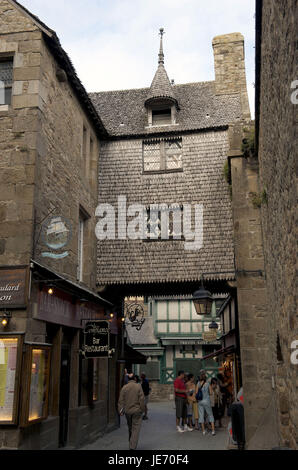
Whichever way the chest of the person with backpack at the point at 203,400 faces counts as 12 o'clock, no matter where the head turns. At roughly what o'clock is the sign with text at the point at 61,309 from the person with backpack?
The sign with text is roughly at 7 o'clock from the person with backpack.

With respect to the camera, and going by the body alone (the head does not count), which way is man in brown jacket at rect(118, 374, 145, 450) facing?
away from the camera

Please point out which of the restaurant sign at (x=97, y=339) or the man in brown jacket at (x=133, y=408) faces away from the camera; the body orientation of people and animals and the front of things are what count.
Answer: the man in brown jacket

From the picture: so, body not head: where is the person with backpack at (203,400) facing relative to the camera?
away from the camera

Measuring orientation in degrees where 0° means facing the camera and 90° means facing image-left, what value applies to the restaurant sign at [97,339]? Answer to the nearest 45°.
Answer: approximately 0°

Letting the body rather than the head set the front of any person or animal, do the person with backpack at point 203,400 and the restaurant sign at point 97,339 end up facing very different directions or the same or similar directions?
very different directions
